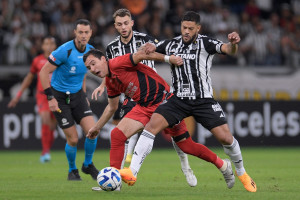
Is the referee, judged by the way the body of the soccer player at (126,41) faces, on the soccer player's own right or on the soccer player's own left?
on the soccer player's own right

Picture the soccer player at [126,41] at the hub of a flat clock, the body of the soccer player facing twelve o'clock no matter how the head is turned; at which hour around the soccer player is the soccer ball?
The soccer ball is roughly at 12 o'clock from the soccer player.

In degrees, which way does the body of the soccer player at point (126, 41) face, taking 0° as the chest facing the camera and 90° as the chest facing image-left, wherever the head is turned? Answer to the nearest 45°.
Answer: approximately 0°

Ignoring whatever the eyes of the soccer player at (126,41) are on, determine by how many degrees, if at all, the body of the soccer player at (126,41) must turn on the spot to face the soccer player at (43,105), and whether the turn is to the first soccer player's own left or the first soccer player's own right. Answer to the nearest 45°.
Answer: approximately 135° to the first soccer player's own right

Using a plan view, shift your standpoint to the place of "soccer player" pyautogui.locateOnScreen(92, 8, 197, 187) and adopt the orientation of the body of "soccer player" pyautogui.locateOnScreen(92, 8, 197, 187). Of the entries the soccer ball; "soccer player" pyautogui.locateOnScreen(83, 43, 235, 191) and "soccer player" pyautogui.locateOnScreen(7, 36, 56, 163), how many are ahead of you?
2

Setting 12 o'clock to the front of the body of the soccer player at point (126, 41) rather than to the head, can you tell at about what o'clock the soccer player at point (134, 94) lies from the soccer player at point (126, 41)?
the soccer player at point (134, 94) is roughly at 12 o'clock from the soccer player at point (126, 41).

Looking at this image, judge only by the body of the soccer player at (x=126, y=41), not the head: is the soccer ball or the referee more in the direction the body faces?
the soccer ball
